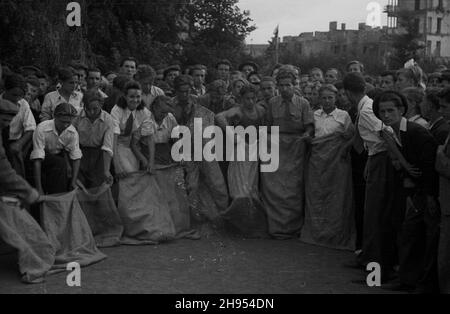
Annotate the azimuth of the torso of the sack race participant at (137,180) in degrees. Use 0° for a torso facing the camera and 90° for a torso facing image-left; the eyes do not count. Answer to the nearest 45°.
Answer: approximately 0°

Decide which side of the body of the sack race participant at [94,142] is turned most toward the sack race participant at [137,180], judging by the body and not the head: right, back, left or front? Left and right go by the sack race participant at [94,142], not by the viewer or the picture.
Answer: left

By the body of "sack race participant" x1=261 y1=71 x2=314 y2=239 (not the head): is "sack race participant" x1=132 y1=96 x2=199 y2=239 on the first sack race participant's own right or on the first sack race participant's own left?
on the first sack race participant's own right

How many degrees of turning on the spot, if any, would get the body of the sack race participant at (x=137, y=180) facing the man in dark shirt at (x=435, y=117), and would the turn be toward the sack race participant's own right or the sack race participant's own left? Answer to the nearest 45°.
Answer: approximately 45° to the sack race participant's own left

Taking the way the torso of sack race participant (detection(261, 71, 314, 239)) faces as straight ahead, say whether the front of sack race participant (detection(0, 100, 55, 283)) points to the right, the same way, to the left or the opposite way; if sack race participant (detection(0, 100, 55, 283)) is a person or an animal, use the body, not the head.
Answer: to the left

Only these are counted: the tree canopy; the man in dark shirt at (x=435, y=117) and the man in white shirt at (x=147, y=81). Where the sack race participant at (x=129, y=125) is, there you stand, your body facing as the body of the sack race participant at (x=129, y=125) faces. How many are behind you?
2

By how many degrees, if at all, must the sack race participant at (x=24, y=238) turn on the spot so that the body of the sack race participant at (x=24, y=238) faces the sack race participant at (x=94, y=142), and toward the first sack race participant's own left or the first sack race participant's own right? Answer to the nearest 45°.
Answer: approximately 45° to the first sack race participant's own left

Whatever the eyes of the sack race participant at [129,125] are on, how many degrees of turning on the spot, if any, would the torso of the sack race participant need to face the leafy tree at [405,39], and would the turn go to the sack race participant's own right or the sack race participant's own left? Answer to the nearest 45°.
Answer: approximately 135° to the sack race participant's own left

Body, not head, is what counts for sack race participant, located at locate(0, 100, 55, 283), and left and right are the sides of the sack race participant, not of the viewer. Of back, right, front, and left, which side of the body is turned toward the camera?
right
